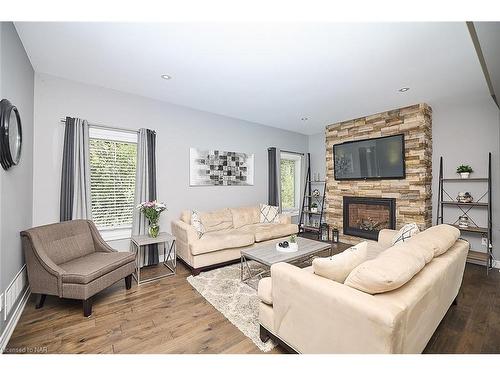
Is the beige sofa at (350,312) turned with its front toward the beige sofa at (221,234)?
yes

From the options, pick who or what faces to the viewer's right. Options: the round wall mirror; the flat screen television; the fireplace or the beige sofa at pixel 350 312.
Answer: the round wall mirror

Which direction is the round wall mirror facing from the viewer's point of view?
to the viewer's right

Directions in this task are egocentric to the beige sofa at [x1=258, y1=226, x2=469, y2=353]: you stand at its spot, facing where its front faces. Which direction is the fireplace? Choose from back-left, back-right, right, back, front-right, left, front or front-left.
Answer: front-right

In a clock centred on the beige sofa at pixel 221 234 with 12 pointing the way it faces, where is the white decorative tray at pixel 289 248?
The white decorative tray is roughly at 12 o'clock from the beige sofa.

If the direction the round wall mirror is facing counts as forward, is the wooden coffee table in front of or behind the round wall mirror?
in front

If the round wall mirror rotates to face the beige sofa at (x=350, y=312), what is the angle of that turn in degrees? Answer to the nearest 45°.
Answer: approximately 45° to its right

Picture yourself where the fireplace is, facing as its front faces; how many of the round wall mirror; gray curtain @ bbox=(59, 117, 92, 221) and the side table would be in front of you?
3

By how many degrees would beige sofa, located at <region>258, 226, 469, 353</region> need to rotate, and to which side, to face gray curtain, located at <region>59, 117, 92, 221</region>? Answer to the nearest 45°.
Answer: approximately 45° to its left

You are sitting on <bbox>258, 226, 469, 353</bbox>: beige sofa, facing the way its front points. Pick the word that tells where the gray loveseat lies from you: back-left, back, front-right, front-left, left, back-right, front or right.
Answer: front-left

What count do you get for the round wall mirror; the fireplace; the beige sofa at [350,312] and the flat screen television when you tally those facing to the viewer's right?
1

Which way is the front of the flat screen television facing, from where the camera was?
facing the viewer and to the left of the viewer

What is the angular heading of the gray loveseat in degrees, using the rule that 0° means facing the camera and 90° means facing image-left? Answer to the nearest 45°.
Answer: approximately 315°

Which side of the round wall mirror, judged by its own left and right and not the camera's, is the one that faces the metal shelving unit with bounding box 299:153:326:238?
front
